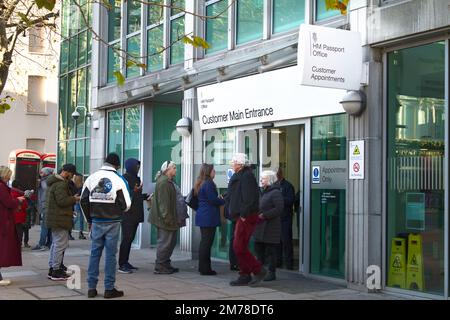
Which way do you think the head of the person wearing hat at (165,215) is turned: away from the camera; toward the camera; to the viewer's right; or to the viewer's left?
to the viewer's right

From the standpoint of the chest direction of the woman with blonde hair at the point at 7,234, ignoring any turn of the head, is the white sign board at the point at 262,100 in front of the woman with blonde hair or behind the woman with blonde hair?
in front

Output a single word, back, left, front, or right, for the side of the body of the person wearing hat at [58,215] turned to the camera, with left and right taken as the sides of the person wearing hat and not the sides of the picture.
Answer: right

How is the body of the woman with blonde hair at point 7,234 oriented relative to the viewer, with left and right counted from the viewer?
facing to the right of the viewer

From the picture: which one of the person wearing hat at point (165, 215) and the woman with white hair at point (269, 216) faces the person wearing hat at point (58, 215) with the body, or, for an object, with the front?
the woman with white hair

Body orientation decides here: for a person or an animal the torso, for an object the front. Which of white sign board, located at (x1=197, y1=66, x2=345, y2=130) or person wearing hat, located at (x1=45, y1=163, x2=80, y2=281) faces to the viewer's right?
the person wearing hat

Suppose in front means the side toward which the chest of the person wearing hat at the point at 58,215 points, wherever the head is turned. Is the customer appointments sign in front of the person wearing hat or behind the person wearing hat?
in front

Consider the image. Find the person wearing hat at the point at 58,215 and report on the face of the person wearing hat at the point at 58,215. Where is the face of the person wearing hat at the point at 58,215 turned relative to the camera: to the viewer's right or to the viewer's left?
to the viewer's right

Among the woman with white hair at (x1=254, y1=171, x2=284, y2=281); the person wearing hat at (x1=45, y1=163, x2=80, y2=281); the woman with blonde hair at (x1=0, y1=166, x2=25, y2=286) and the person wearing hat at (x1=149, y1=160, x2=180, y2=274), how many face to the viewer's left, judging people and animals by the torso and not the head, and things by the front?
1

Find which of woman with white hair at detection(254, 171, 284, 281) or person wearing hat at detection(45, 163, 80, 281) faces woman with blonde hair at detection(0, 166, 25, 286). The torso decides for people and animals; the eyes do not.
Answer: woman with white hair at detection(254, 171, 284, 281)

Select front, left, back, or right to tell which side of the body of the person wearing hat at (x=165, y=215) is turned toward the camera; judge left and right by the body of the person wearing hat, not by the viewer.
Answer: right

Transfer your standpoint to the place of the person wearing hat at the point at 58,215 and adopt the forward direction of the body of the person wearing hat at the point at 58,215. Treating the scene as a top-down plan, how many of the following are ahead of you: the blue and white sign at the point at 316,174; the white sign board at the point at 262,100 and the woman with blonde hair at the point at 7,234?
2

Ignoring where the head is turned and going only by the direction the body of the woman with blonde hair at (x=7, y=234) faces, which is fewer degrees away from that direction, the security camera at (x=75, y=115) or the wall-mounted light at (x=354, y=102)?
the wall-mounted light

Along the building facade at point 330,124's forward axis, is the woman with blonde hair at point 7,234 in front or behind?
in front

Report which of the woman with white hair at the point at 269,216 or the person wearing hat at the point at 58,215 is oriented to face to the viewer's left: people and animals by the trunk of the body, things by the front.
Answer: the woman with white hair
